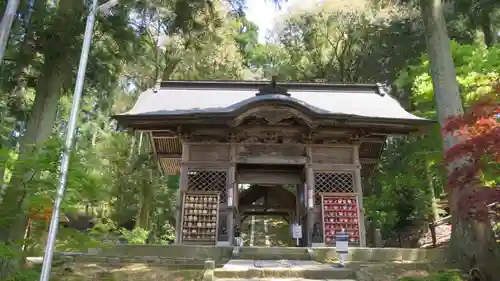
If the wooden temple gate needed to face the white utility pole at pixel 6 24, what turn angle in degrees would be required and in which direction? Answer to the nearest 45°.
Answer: approximately 45° to its right

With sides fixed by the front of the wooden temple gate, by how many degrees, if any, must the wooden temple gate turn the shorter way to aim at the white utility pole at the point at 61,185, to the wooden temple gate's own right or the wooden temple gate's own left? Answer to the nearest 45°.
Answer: approximately 45° to the wooden temple gate's own right

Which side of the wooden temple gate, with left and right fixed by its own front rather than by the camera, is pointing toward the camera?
front

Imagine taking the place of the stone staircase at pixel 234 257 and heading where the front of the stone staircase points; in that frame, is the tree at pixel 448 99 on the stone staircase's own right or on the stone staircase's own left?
on the stone staircase's own left

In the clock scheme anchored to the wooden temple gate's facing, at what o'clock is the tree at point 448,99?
The tree is roughly at 10 o'clock from the wooden temple gate.

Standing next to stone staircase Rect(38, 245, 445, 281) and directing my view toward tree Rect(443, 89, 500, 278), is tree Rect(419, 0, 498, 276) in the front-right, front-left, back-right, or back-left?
front-left

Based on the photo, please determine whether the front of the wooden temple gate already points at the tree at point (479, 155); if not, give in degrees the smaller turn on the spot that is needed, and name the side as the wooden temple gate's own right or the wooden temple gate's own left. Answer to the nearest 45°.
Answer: approximately 45° to the wooden temple gate's own left

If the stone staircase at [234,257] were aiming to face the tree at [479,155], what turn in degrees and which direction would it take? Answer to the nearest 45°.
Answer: approximately 45° to its left

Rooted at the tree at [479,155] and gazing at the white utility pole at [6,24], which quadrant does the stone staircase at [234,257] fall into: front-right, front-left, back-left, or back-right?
front-right

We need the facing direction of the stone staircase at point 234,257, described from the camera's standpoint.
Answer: facing the viewer
